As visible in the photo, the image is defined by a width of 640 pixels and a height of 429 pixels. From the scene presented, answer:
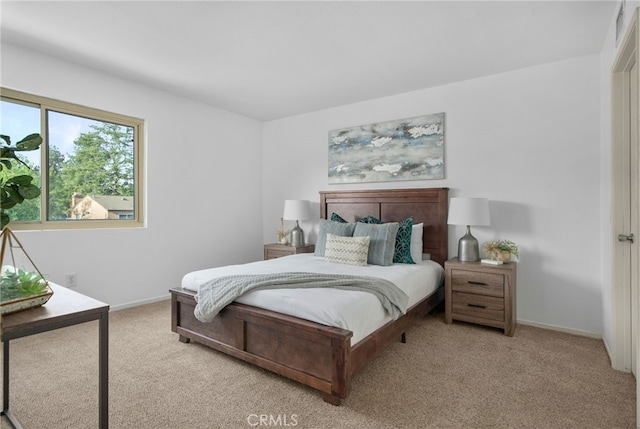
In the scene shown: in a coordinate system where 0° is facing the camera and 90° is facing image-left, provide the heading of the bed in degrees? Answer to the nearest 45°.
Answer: approximately 45°

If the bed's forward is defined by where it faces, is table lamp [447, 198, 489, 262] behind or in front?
behind

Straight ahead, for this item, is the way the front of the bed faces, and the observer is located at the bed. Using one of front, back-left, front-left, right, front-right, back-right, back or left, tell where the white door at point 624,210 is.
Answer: back-left

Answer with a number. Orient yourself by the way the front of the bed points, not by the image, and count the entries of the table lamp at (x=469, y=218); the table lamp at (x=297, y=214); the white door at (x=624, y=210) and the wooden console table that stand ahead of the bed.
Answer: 1

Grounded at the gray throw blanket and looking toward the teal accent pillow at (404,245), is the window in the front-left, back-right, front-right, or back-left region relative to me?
back-left

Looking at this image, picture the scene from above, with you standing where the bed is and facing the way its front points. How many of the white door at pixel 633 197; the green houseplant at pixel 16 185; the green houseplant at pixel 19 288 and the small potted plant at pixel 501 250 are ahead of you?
2

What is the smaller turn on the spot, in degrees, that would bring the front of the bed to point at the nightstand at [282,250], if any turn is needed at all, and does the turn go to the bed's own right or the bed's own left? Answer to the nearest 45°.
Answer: approximately 135° to the bed's own right

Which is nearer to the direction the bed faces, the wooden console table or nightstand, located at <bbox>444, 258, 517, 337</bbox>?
the wooden console table

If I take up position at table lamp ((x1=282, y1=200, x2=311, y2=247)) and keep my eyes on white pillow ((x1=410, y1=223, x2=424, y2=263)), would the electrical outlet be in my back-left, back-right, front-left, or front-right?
back-right

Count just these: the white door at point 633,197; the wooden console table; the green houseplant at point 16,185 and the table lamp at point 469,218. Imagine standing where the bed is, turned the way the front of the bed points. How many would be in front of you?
2

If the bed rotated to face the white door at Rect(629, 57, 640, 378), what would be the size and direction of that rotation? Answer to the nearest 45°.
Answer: approximately 135° to its left
